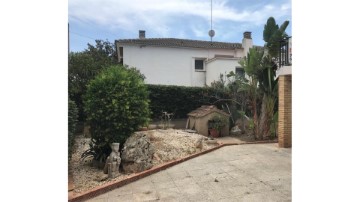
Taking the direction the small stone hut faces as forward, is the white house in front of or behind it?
behind

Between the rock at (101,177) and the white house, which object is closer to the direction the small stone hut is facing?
the rock

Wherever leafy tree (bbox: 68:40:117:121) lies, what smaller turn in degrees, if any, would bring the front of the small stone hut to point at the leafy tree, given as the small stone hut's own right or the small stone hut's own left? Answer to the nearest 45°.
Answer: approximately 135° to the small stone hut's own right

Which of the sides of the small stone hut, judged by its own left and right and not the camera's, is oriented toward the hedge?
back

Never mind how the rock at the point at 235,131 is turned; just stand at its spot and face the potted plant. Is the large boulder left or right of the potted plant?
left

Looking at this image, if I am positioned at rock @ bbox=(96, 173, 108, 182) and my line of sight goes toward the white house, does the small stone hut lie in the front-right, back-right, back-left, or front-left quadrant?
front-right

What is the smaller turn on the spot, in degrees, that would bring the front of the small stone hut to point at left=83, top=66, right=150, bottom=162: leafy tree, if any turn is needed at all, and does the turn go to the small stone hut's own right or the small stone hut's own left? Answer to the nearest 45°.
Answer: approximately 45° to the small stone hut's own right

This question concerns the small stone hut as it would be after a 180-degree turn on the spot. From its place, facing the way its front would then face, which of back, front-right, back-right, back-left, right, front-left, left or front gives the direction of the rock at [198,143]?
back-left

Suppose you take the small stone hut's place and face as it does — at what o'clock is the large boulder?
The large boulder is roughly at 2 o'clock from the small stone hut.
